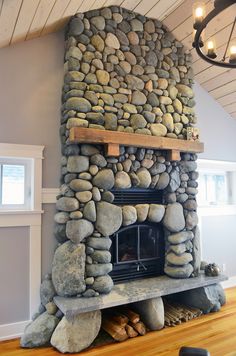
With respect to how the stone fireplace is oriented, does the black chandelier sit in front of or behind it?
in front

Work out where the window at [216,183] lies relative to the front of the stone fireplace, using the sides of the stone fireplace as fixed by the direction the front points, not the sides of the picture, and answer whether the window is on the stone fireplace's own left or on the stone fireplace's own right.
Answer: on the stone fireplace's own left

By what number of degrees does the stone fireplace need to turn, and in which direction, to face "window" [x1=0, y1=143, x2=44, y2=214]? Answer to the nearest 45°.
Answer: approximately 135° to its right

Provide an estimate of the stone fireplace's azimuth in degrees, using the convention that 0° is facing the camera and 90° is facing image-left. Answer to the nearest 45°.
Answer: approximately 315°

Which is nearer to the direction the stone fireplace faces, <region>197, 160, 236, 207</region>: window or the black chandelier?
the black chandelier
